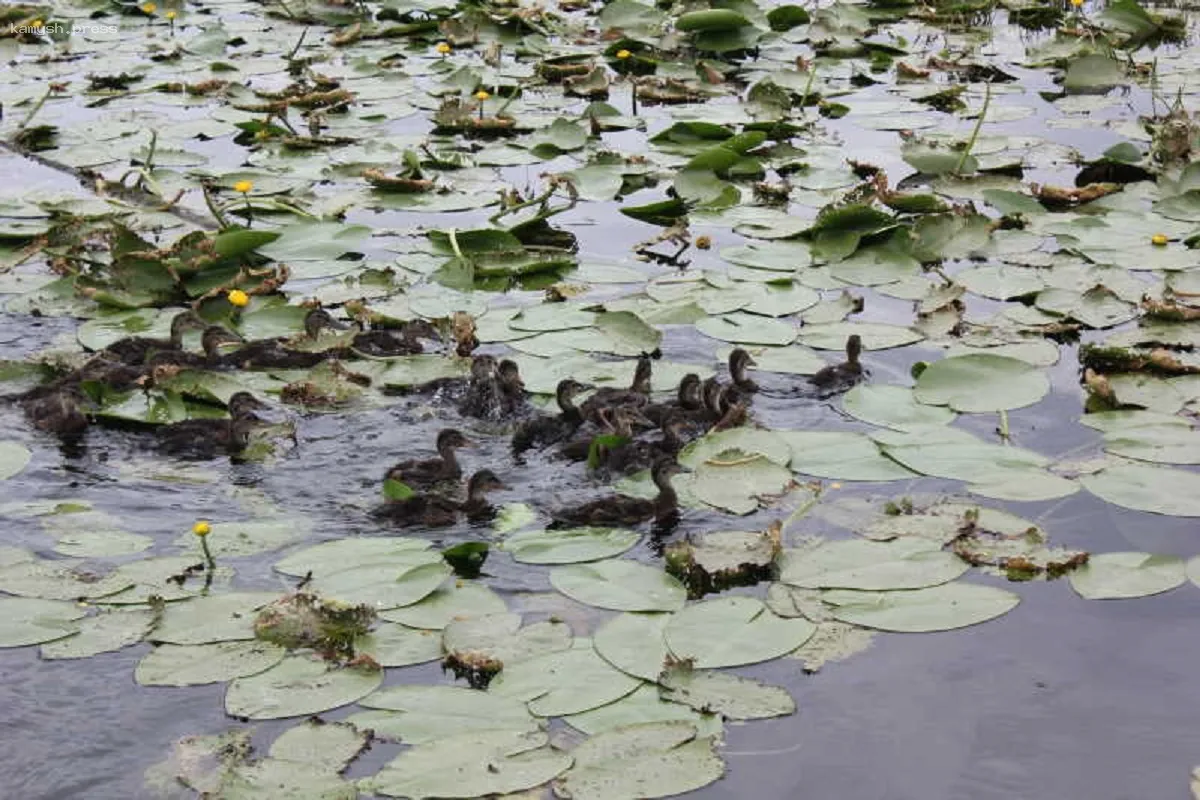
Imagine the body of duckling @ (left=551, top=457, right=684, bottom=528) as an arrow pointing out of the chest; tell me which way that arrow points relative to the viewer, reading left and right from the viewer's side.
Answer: facing to the right of the viewer

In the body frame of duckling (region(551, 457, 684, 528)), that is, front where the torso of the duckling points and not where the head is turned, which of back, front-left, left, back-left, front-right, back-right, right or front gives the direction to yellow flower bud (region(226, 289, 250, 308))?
back-left

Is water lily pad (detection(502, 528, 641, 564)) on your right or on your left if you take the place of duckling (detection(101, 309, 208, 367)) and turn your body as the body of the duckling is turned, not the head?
on your right

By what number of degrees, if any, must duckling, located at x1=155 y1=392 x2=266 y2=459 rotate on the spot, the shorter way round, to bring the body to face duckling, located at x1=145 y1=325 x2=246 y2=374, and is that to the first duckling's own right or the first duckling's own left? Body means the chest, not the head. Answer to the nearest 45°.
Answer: approximately 90° to the first duckling's own left

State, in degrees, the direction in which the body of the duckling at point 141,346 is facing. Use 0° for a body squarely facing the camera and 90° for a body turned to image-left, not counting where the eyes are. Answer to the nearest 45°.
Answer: approximately 270°

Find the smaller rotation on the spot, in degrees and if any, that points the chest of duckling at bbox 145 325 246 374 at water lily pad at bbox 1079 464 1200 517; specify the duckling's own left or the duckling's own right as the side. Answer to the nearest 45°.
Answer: approximately 45° to the duckling's own right

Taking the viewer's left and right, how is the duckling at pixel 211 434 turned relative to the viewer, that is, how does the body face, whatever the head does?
facing to the right of the viewer
